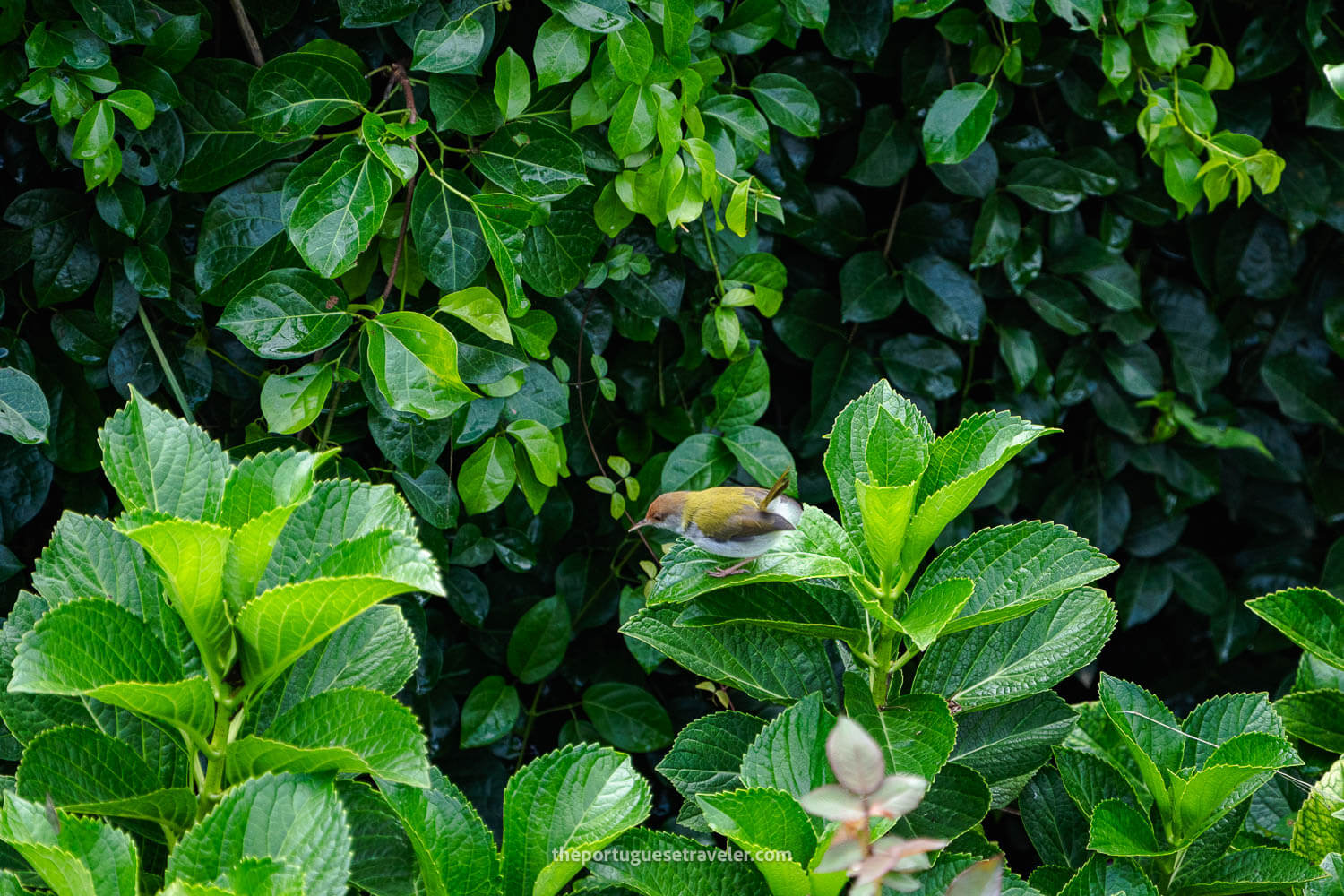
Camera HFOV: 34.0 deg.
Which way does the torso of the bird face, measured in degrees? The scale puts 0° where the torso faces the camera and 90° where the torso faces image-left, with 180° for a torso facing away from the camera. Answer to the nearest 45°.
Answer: approximately 90°
